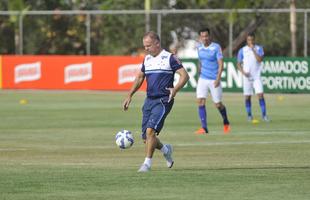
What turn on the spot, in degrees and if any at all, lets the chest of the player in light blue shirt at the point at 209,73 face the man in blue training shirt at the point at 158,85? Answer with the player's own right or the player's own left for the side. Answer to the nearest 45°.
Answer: approximately 45° to the player's own left

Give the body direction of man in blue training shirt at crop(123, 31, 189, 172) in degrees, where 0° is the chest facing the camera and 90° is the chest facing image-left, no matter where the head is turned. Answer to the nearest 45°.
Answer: approximately 45°

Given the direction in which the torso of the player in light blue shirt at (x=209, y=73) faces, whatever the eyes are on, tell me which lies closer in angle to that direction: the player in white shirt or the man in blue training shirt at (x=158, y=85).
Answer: the man in blue training shirt

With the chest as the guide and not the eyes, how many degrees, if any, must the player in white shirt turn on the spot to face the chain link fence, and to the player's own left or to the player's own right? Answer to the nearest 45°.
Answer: approximately 180°

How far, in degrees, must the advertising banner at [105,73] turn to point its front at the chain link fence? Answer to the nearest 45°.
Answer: approximately 180°

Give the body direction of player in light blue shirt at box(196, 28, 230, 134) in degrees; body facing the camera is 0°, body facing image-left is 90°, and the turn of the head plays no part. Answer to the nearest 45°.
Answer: approximately 45°

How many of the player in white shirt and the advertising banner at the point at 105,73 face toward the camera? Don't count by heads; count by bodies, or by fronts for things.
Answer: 2

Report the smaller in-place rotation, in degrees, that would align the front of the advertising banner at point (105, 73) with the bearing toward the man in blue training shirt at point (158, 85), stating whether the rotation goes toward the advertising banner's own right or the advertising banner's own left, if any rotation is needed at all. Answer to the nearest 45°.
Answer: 0° — it already faces them

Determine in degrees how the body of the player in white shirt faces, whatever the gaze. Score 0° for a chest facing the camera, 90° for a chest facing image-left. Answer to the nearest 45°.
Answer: approximately 0°

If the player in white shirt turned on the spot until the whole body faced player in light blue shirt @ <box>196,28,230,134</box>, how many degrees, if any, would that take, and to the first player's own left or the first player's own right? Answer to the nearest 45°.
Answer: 0° — they already face them

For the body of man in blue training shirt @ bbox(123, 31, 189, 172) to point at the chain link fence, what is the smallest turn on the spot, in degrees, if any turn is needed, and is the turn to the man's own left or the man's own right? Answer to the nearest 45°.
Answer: approximately 135° to the man's own right

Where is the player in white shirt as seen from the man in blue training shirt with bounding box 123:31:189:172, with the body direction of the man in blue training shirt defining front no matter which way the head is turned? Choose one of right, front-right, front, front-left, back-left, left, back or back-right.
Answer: back-right

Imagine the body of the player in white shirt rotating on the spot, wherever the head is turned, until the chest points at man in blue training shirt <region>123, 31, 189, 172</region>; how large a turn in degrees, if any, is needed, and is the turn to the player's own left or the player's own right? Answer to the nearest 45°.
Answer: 0° — they already face them

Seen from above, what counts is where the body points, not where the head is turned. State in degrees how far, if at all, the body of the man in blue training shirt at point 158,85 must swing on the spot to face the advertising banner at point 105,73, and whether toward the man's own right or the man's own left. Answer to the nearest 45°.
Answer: approximately 135° to the man's own right
